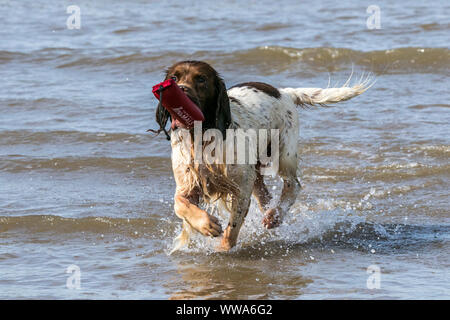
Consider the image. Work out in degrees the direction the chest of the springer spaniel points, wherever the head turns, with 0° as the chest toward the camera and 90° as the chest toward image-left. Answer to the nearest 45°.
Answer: approximately 45°
